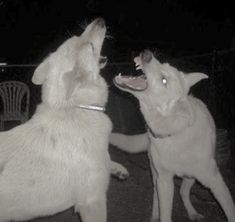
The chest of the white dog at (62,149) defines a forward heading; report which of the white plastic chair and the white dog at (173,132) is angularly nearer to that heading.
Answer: the white dog

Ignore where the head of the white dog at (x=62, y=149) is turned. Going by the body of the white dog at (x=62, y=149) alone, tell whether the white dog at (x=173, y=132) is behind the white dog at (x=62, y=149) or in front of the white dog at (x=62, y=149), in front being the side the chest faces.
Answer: in front

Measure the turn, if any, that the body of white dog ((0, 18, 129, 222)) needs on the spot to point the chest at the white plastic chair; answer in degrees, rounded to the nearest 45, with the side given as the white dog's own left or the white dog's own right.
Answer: approximately 90° to the white dog's own left

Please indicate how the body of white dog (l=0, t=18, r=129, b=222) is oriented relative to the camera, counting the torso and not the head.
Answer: to the viewer's right
